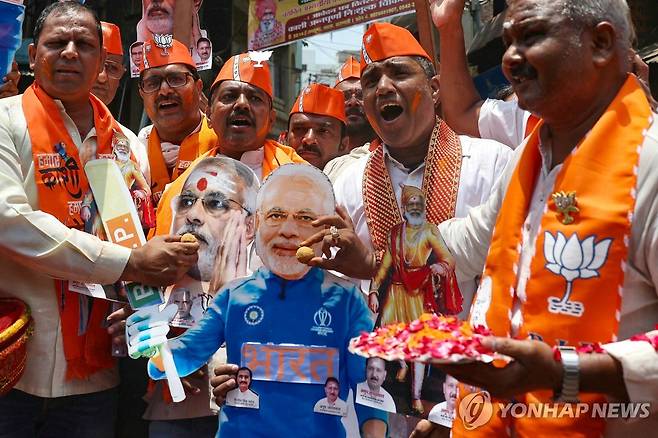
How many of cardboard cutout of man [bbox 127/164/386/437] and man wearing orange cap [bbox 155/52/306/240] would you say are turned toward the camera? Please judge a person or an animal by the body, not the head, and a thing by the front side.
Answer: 2

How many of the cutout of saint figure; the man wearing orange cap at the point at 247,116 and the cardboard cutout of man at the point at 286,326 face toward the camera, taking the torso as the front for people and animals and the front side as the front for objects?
3

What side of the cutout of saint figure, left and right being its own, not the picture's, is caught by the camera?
front

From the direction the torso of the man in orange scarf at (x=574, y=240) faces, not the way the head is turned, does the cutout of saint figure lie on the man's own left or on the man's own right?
on the man's own right

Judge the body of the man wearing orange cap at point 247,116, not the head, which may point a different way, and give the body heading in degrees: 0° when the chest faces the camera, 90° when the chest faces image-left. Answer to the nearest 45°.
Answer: approximately 0°

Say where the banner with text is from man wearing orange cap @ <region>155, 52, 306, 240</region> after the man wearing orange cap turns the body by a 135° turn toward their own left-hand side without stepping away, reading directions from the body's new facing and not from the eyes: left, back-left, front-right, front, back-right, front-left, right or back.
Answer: front-left

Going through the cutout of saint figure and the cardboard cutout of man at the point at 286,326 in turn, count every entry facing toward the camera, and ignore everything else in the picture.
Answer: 2

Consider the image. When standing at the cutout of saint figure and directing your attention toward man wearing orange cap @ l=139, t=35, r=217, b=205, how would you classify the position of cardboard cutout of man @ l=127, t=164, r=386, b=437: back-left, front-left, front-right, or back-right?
front-left

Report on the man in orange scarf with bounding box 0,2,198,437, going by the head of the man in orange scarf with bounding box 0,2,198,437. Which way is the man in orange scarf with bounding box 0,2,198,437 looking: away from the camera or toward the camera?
toward the camera

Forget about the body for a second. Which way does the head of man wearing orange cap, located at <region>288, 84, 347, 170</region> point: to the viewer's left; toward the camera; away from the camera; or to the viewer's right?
toward the camera

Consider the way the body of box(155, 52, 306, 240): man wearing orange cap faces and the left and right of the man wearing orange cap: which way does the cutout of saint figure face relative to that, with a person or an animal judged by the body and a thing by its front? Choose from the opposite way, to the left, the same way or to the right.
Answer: the same way

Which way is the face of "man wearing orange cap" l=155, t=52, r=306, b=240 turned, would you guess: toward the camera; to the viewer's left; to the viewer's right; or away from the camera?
toward the camera

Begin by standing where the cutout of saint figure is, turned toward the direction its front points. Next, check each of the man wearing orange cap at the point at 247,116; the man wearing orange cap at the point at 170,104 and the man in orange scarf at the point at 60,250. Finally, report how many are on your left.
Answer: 0

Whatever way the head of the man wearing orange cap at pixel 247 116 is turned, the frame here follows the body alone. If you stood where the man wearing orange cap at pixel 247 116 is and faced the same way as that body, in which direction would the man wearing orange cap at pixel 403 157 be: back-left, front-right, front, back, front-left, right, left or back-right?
front-left

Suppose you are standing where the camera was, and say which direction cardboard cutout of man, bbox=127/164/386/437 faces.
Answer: facing the viewer

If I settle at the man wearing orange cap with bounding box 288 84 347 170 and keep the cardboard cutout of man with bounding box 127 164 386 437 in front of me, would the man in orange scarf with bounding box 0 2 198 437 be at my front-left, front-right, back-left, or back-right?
front-right
